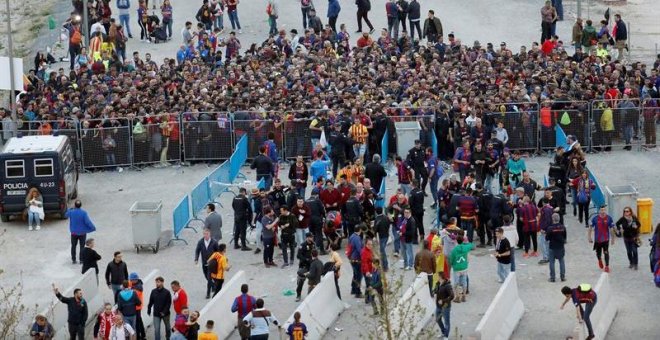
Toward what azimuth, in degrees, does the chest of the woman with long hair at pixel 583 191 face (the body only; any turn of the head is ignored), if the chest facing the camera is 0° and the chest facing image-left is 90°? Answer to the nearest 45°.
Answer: approximately 0°

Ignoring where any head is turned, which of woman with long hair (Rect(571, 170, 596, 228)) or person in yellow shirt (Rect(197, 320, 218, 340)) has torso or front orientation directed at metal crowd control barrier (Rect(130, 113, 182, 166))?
the person in yellow shirt

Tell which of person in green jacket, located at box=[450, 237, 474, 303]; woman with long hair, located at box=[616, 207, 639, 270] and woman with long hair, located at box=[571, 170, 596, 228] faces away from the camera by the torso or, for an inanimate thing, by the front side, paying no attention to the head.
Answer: the person in green jacket

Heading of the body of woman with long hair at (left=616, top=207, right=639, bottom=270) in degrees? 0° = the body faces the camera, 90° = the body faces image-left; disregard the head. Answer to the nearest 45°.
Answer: approximately 45°
